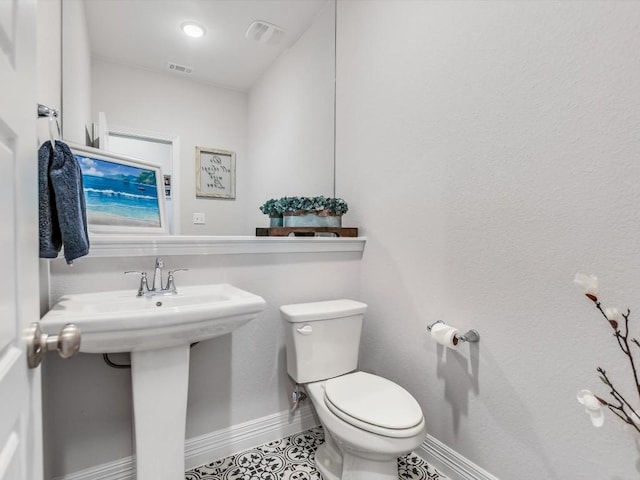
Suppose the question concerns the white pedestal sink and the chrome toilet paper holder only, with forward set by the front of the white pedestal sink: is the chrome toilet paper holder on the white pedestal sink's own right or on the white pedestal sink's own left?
on the white pedestal sink's own left

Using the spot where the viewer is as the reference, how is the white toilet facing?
facing the viewer and to the right of the viewer

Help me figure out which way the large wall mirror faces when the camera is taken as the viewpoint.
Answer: facing the viewer

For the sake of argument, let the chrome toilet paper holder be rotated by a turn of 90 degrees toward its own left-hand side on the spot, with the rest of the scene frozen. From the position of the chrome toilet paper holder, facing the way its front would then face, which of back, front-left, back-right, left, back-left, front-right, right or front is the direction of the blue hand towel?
right

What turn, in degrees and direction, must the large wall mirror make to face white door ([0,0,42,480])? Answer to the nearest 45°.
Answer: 0° — it already faces it

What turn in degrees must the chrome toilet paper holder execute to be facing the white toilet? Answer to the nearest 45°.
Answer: approximately 45° to its right

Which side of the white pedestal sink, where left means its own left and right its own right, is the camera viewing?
front

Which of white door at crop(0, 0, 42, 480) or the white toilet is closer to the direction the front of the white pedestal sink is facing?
the white door

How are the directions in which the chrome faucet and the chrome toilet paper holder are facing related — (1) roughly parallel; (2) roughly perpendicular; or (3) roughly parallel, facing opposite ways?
roughly perpendicular

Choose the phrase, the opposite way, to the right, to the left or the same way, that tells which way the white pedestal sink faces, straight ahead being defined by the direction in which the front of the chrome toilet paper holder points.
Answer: to the left

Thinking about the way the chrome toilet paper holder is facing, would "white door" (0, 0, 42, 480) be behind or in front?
in front

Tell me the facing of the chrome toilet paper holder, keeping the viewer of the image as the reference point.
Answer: facing the viewer and to the left of the viewer

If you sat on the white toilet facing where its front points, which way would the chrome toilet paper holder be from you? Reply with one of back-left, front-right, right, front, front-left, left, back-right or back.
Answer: front-left

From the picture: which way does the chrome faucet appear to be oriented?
toward the camera
